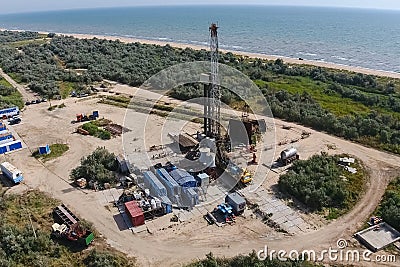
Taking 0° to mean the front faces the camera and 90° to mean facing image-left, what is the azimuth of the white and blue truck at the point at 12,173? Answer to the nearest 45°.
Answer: approximately 315°

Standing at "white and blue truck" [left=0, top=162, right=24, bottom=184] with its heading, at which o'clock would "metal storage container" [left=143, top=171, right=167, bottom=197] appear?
The metal storage container is roughly at 12 o'clock from the white and blue truck.

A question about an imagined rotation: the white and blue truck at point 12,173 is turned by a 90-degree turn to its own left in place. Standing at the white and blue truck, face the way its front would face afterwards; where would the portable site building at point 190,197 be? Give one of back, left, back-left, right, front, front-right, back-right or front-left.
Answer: right

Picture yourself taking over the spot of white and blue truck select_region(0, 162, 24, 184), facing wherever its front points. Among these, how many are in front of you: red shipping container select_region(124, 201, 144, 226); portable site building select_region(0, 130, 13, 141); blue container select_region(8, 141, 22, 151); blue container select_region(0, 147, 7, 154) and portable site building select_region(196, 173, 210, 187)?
2

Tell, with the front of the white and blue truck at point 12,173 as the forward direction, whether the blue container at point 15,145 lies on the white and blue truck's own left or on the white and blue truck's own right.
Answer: on the white and blue truck's own left

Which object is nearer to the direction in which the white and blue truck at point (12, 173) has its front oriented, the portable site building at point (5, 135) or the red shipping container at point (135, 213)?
the red shipping container

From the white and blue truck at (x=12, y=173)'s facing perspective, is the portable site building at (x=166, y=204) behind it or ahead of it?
ahead

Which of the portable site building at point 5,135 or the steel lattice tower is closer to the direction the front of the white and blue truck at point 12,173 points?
the steel lattice tower

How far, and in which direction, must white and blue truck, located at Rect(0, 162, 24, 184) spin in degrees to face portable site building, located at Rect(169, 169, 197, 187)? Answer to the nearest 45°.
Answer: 0° — it already faces it

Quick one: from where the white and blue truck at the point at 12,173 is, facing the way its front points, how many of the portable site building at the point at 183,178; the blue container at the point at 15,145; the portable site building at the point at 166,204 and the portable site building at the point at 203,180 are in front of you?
3

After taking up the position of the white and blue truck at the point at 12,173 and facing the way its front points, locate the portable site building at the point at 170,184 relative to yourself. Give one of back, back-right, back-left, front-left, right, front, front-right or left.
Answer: front

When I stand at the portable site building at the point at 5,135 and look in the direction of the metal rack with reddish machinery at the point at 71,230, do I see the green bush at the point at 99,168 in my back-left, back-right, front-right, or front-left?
front-left

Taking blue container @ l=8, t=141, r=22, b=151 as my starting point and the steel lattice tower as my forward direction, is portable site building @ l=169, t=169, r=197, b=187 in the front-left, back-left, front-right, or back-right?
front-right

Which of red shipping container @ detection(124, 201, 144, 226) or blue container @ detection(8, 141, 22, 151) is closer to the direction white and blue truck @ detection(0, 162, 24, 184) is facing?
the red shipping container

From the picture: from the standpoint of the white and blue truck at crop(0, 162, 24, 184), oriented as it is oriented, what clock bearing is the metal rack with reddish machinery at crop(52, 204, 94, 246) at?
The metal rack with reddish machinery is roughly at 1 o'clock from the white and blue truck.

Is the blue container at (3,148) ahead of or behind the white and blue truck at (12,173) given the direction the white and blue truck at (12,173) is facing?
behind

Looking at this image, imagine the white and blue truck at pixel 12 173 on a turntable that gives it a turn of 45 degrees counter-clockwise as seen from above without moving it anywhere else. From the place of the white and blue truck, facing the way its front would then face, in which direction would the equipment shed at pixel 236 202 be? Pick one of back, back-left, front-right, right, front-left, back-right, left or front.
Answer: front-right
